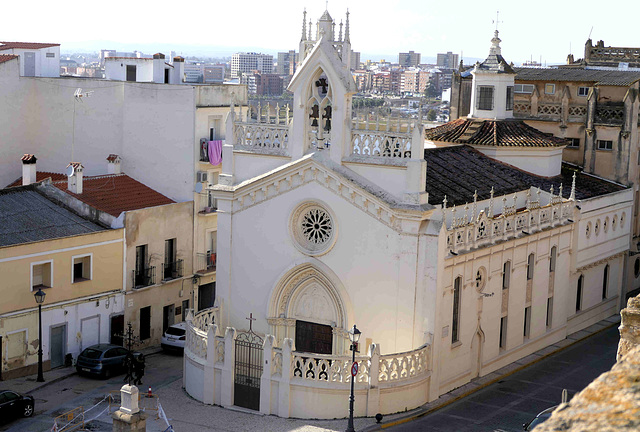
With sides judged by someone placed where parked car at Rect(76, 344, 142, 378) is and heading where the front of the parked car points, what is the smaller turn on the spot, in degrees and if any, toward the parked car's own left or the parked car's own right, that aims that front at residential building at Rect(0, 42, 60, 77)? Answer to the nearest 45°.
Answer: approximately 45° to the parked car's own left

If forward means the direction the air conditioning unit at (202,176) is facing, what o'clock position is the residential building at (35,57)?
The residential building is roughly at 6 o'clock from the air conditioning unit.

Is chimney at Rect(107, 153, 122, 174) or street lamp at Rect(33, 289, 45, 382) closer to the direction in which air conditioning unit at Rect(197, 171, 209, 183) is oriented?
the street lamp

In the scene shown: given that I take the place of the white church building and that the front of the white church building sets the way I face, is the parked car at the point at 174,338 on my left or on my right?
on my right

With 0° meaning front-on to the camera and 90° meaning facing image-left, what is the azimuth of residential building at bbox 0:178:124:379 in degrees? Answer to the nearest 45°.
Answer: approximately 315°

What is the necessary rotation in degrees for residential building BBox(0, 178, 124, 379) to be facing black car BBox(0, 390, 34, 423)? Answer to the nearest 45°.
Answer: approximately 45° to its right

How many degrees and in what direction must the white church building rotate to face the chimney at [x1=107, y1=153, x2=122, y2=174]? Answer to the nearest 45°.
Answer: approximately 90° to its right

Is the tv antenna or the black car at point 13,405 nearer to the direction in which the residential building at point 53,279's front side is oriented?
the black car

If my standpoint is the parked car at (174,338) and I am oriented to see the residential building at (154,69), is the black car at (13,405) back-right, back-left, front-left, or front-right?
back-left

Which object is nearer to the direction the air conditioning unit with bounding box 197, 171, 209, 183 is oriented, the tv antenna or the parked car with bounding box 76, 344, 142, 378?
the parked car
